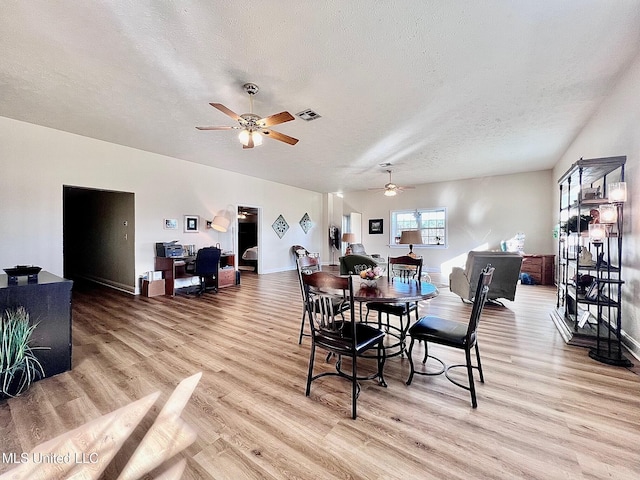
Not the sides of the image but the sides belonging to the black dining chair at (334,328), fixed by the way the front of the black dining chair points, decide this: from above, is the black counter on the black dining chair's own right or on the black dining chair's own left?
on the black dining chair's own left

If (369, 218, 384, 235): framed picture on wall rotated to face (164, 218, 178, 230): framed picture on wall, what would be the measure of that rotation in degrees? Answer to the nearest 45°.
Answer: approximately 45° to its right

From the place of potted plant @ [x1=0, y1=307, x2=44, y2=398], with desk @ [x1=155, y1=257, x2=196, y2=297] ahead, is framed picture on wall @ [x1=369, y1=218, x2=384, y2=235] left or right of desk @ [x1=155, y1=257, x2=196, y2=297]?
right

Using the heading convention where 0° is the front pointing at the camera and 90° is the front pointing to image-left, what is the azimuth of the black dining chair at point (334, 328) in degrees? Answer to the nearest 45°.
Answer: approximately 225°

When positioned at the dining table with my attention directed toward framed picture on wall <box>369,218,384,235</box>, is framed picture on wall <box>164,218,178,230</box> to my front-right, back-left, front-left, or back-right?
front-left

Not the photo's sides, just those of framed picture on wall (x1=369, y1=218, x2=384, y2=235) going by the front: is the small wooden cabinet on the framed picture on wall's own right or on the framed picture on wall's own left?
on the framed picture on wall's own left

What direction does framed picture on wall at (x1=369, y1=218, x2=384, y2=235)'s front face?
toward the camera

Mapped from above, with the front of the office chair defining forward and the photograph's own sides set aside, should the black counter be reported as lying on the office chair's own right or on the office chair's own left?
on the office chair's own left

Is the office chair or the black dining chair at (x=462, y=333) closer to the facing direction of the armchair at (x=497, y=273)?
the office chair

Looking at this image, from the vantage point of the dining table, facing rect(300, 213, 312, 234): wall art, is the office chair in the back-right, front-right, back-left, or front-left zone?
front-left

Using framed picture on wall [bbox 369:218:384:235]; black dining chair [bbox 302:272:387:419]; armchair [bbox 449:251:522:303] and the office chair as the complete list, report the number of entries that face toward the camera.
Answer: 1

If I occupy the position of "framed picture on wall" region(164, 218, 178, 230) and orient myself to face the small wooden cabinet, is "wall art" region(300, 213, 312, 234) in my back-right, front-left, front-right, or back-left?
front-left

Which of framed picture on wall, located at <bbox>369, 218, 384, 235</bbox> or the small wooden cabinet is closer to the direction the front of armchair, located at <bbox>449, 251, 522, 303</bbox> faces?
the framed picture on wall

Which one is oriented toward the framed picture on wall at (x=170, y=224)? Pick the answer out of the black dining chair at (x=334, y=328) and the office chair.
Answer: the office chair

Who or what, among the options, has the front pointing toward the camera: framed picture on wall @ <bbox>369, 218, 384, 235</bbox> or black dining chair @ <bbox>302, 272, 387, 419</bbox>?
the framed picture on wall

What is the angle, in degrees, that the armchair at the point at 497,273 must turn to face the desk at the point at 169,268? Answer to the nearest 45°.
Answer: approximately 45° to its left

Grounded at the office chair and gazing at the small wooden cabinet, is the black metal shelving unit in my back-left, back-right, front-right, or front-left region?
front-right

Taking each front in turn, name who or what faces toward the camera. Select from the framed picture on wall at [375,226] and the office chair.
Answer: the framed picture on wall

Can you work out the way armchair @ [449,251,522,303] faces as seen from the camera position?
facing away from the viewer and to the left of the viewer

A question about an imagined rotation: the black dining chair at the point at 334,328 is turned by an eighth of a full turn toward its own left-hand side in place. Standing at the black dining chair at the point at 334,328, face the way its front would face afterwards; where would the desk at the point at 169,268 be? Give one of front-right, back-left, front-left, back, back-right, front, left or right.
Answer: front-left
